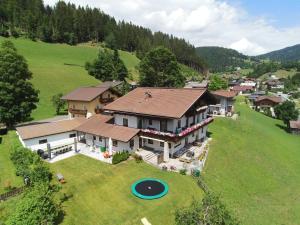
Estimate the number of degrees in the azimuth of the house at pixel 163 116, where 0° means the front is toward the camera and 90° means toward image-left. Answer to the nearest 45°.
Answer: approximately 315°

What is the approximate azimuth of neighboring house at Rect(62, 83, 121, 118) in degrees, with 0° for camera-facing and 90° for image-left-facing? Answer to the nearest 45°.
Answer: approximately 315°

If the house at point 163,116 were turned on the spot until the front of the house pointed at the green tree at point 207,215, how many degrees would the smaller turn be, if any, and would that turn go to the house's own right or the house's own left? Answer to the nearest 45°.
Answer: approximately 45° to the house's own right
